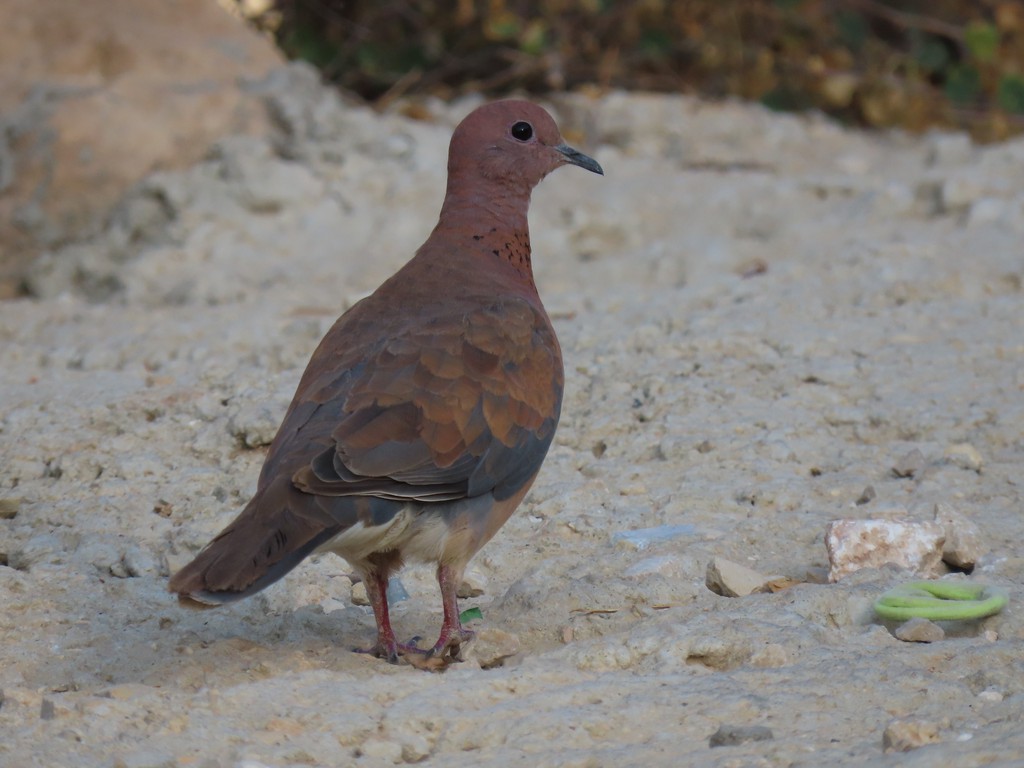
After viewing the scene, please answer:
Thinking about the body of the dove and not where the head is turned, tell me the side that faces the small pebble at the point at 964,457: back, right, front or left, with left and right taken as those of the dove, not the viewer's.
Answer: front

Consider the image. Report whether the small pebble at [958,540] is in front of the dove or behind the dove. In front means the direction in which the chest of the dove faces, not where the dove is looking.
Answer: in front

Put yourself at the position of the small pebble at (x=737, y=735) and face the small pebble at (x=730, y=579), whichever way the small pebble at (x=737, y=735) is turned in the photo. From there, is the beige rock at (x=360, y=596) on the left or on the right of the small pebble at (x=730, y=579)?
left

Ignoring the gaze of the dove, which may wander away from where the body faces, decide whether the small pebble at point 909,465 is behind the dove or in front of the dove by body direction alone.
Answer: in front

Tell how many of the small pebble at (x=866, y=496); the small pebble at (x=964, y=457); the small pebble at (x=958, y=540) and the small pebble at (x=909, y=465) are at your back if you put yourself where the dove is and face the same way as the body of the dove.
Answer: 0

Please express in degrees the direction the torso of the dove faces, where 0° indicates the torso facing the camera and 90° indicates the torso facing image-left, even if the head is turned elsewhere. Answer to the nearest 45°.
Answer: approximately 225°

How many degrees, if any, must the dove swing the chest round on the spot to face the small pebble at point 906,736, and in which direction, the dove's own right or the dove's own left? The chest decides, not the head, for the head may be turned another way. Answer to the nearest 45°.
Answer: approximately 90° to the dove's own right

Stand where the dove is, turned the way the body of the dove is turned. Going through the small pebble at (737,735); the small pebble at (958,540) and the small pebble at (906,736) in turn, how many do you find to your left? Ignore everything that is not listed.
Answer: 0

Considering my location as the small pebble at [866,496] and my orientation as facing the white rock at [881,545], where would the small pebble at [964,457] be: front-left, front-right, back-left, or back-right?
back-left

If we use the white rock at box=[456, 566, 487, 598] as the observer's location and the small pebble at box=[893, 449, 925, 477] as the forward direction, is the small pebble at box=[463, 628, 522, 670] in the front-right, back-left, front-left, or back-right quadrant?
back-right

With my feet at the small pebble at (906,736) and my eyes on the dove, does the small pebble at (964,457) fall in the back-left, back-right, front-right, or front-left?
front-right

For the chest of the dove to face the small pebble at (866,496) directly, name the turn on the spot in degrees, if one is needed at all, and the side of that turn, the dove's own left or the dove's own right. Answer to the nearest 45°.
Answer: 0° — it already faces it

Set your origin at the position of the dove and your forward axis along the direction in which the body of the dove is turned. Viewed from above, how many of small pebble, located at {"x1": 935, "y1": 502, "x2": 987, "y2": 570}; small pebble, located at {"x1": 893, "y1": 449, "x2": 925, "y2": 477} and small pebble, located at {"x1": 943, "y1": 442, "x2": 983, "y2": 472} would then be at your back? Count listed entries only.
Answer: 0

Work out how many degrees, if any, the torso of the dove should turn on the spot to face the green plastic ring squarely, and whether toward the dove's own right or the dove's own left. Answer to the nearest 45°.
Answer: approximately 45° to the dove's own right

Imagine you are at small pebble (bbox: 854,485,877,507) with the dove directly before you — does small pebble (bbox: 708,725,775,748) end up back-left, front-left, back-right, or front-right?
front-left

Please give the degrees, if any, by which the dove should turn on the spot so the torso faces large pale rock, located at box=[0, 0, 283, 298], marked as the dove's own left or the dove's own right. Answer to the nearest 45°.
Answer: approximately 45° to the dove's own left

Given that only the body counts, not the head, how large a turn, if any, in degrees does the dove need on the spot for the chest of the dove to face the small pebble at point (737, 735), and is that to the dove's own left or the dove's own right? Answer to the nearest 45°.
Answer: approximately 90° to the dove's own right
